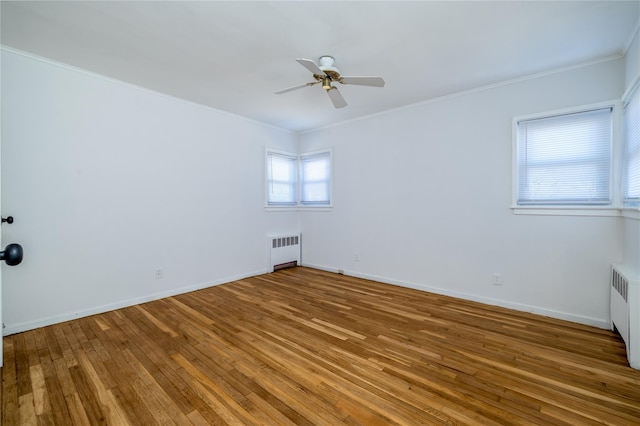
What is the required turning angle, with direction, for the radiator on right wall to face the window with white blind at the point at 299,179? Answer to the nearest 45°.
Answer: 0° — it already faces it

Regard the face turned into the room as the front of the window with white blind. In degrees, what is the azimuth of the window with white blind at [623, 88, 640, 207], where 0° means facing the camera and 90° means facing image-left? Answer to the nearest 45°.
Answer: approximately 90°

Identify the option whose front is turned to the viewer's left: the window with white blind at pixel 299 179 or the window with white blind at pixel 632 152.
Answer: the window with white blind at pixel 632 152

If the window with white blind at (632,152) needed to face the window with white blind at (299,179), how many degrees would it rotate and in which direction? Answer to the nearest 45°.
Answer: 0° — it already faces it

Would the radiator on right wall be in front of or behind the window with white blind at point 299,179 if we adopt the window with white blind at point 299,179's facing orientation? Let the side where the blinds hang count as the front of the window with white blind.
in front

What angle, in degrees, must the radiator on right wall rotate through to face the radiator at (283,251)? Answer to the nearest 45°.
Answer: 0° — it already faces it

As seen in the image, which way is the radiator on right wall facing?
to the viewer's left

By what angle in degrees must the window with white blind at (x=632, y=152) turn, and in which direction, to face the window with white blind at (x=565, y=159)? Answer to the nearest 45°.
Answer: approximately 45° to its right
